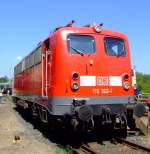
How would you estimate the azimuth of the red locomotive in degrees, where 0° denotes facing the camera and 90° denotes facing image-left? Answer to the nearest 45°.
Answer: approximately 315°
